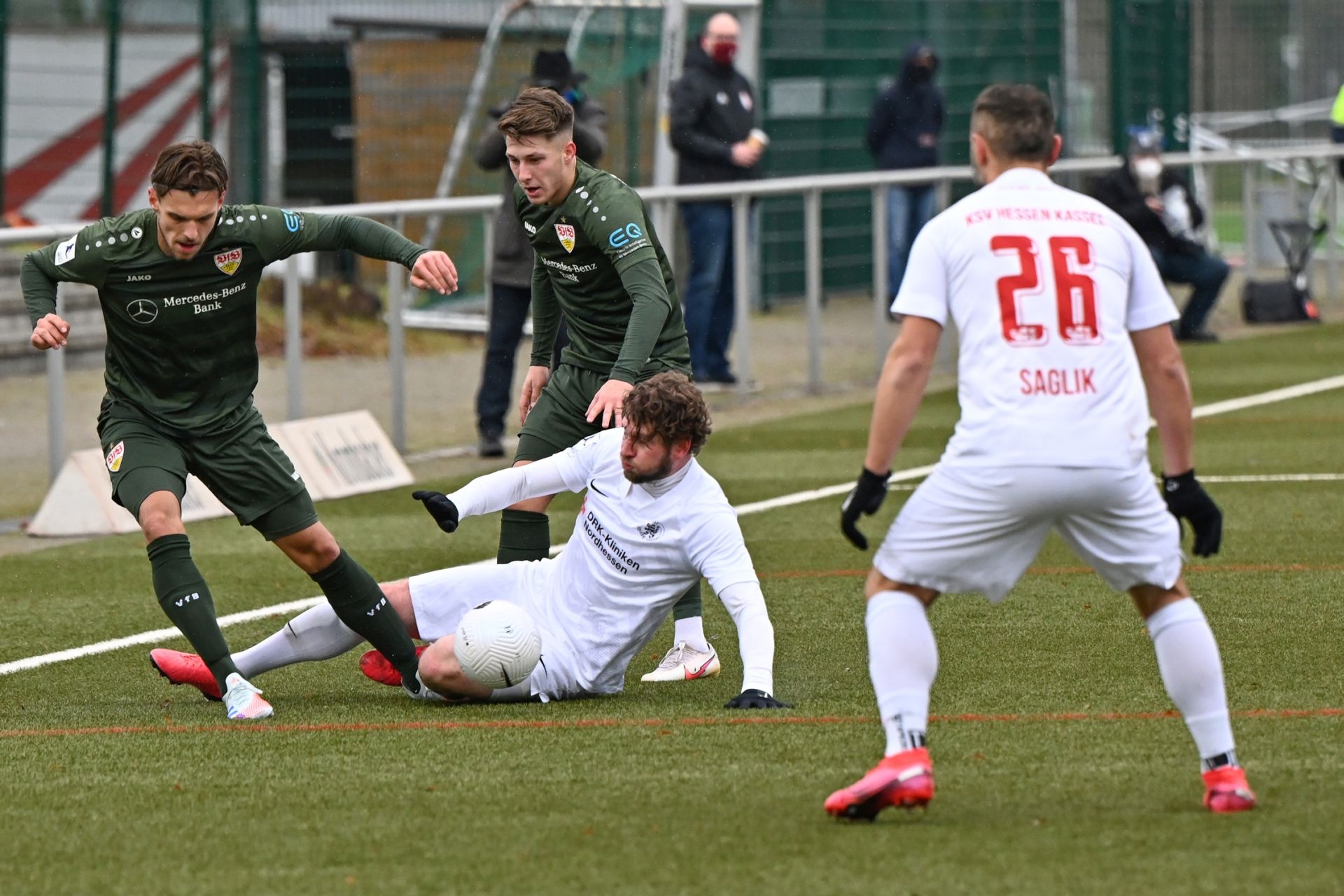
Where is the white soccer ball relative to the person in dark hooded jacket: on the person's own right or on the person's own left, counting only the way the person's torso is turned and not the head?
on the person's own right

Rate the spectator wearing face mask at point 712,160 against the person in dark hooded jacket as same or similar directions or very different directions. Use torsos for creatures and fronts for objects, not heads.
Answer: same or similar directions

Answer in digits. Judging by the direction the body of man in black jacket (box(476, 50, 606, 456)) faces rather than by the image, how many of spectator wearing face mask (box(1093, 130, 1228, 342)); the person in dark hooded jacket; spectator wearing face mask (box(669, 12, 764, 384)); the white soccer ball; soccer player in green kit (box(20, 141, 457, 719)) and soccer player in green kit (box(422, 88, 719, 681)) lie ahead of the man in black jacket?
3

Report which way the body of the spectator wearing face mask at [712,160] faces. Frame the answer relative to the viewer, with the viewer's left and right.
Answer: facing the viewer and to the right of the viewer

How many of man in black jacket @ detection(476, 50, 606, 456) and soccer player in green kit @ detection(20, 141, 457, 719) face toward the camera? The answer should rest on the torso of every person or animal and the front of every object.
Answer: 2

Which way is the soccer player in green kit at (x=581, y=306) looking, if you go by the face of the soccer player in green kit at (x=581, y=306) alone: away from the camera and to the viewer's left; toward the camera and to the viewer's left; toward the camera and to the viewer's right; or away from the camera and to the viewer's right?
toward the camera and to the viewer's left

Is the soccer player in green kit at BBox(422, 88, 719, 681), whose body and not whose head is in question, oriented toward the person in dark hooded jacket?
no

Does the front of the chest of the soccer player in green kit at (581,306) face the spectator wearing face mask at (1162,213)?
no

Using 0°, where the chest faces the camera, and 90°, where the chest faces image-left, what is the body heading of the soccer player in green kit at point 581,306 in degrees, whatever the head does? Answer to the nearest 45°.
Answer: approximately 45°

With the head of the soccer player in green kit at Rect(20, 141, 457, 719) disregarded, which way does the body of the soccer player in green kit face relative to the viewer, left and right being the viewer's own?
facing the viewer

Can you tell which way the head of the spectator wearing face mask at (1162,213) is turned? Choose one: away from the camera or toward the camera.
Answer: toward the camera

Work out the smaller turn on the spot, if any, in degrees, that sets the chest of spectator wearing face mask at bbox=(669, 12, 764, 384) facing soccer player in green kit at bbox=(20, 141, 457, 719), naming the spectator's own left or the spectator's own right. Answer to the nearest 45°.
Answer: approximately 45° to the spectator's own right

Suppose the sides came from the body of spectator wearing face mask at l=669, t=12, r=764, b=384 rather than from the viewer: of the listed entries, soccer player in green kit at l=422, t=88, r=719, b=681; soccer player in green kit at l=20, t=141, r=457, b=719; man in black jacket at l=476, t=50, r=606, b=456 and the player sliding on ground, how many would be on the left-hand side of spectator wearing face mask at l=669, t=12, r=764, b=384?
0

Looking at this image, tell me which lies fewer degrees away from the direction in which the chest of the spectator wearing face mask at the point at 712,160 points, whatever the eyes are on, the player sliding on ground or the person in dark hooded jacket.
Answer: the player sliding on ground

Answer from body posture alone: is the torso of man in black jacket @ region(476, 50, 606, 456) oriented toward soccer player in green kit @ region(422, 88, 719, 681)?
yes

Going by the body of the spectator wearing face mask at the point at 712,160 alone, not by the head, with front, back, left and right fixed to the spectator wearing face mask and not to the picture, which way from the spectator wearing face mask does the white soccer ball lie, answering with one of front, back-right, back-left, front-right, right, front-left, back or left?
front-right

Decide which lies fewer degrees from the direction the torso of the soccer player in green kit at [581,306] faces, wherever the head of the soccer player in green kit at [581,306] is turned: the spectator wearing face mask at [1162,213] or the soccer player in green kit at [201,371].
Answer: the soccer player in green kit
